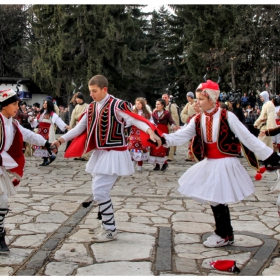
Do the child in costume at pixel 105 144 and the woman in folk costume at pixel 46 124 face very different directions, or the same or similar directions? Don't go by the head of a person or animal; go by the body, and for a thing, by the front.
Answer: same or similar directions

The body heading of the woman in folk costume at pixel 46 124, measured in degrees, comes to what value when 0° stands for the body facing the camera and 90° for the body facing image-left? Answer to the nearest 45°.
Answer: approximately 45°

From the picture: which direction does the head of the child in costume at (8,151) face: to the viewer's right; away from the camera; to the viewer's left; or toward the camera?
to the viewer's right

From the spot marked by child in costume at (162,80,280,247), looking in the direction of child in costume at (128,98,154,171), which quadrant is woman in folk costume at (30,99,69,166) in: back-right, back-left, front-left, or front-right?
front-left

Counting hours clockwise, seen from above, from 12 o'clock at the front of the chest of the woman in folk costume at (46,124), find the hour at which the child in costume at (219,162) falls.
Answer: The child in costume is roughly at 10 o'clock from the woman in folk costume.

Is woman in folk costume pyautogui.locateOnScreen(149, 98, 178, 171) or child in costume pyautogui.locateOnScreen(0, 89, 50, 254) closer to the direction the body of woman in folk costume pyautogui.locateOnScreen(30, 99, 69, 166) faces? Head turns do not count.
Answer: the child in costume

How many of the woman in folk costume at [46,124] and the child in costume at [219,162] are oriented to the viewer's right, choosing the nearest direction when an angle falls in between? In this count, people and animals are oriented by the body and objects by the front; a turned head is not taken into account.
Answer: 0

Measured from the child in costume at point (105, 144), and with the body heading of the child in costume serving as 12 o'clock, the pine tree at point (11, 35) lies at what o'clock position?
The pine tree is roughly at 4 o'clock from the child in costume.

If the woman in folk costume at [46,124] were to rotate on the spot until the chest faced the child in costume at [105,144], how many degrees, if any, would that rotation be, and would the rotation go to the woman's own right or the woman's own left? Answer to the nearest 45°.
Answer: approximately 45° to the woman's own left

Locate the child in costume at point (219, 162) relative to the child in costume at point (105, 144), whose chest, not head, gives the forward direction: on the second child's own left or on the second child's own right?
on the second child's own left

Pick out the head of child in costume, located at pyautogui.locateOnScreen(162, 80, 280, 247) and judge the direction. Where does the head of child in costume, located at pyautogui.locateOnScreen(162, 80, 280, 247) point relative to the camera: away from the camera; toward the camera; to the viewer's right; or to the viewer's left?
to the viewer's left

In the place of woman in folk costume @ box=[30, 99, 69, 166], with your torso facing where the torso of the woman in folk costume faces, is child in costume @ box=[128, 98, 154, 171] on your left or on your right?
on your left

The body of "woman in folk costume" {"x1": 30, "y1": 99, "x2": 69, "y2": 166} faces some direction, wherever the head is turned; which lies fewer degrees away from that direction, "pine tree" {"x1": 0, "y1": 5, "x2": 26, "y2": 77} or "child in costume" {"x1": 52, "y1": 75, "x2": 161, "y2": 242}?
the child in costume

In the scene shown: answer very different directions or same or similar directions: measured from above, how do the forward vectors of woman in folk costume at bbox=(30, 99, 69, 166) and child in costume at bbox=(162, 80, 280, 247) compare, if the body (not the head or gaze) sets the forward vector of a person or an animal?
same or similar directions

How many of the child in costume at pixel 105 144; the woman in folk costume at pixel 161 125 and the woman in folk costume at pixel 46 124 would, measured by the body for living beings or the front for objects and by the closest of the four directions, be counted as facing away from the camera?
0

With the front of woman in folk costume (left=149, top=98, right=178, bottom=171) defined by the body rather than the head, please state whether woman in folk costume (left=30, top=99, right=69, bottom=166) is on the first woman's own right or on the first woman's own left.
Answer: on the first woman's own right

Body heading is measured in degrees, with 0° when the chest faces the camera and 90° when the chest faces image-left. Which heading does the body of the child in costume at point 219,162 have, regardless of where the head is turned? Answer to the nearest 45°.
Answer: approximately 45°
